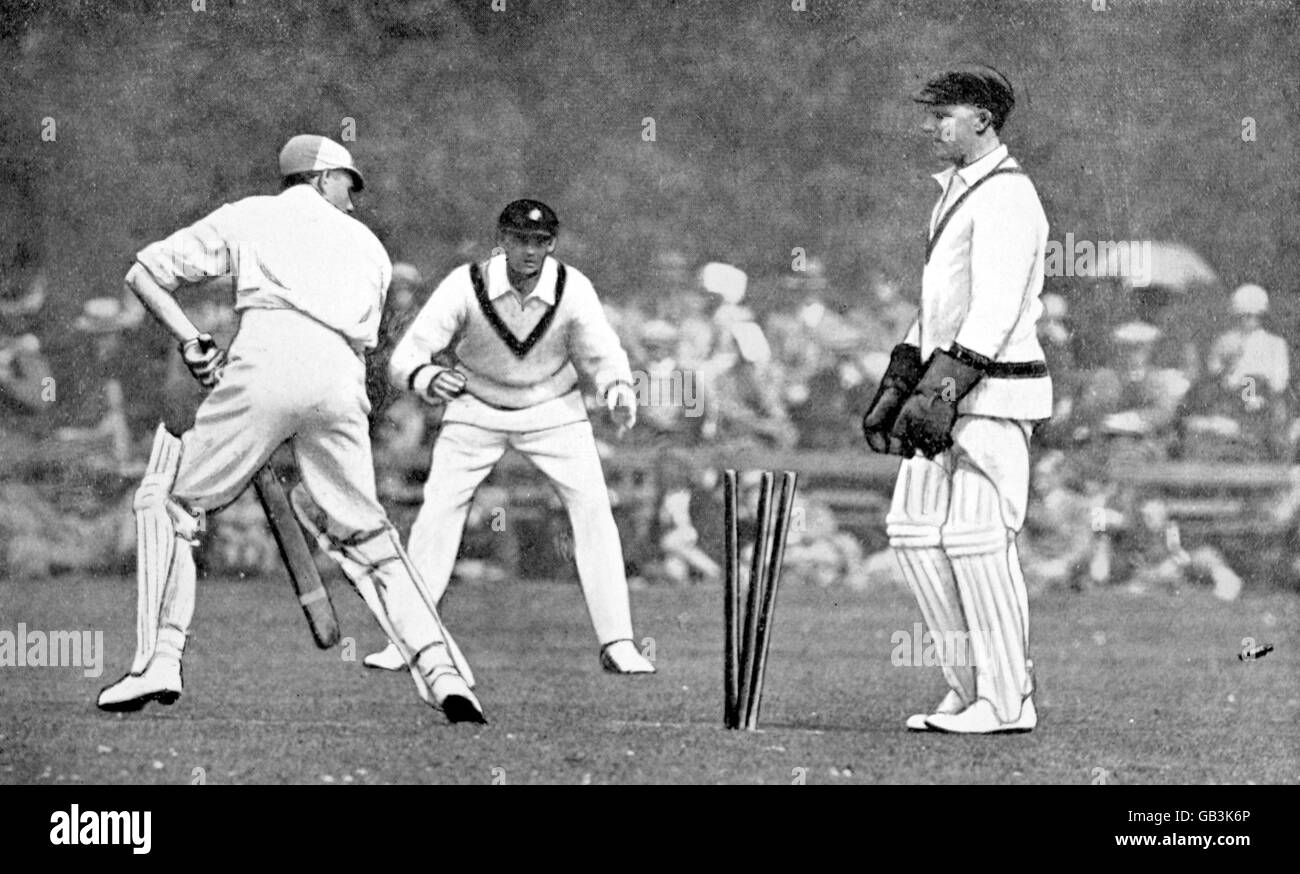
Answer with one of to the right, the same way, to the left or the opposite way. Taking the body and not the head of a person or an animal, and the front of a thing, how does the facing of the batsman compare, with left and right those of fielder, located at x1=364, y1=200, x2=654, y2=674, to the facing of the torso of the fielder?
the opposite way

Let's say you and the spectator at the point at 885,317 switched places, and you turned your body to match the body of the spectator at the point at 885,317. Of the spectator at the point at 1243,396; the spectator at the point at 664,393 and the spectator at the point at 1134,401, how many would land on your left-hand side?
2

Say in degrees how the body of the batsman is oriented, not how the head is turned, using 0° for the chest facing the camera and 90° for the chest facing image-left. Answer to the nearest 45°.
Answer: approximately 180°

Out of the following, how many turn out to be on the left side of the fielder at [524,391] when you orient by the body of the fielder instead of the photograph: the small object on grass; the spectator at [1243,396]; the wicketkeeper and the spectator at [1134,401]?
4

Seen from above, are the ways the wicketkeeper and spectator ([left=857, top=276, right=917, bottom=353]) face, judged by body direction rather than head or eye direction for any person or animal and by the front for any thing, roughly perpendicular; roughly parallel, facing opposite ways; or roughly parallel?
roughly perpendicular

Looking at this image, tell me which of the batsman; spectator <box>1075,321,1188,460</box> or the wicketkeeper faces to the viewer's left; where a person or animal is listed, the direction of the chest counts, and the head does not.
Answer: the wicketkeeper

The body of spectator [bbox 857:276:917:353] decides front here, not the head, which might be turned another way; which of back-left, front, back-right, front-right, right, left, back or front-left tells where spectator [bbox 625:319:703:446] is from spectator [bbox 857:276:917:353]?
right

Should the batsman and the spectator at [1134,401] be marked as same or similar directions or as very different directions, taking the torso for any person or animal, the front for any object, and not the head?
very different directions

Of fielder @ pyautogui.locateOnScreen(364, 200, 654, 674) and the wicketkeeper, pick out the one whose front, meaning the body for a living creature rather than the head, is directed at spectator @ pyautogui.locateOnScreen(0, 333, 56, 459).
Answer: the wicketkeeper
